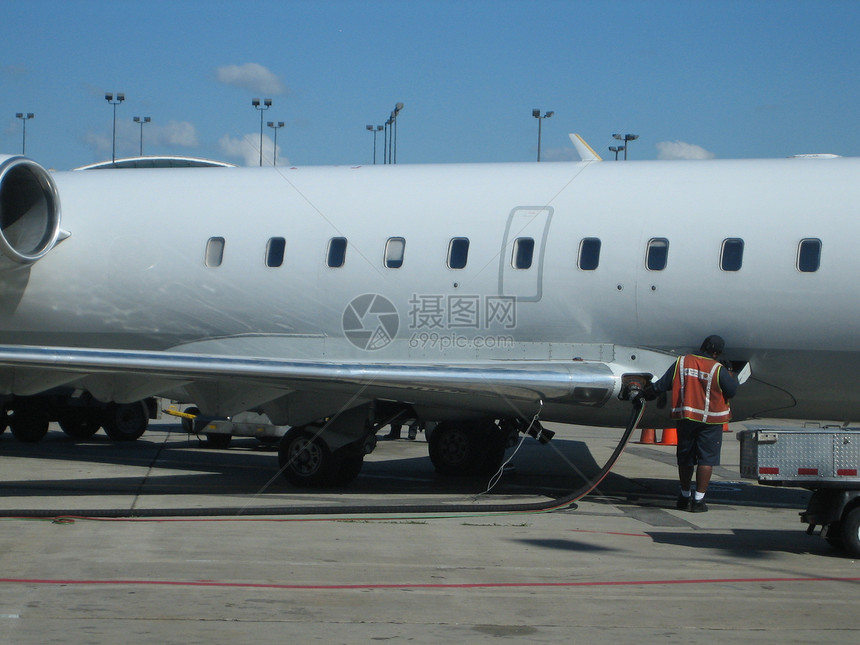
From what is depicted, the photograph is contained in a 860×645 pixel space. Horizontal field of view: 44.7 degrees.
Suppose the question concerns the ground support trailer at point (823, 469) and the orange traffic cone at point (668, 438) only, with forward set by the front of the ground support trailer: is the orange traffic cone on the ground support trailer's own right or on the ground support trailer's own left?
on the ground support trailer's own left

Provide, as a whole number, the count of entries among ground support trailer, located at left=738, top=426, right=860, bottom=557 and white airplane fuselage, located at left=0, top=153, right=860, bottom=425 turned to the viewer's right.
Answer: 2

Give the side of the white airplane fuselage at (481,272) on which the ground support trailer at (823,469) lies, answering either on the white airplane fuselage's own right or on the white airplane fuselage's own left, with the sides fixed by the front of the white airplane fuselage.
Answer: on the white airplane fuselage's own right

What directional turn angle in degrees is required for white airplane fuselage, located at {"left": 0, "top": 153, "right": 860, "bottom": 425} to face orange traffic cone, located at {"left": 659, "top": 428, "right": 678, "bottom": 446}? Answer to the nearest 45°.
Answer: approximately 45° to its left

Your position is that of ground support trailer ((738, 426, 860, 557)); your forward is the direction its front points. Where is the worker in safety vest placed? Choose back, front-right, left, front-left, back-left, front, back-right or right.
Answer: back-left

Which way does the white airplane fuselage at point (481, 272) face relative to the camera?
to the viewer's right

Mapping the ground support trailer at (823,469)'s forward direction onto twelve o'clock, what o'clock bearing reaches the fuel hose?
The fuel hose is roughly at 6 o'clock from the ground support trailer.

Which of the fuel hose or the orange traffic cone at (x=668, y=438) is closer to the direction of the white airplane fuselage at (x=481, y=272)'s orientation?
the orange traffic cone

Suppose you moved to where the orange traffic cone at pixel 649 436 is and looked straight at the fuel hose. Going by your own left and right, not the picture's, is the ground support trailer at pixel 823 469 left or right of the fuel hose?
left

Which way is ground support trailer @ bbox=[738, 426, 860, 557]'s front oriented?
to the viewer's right

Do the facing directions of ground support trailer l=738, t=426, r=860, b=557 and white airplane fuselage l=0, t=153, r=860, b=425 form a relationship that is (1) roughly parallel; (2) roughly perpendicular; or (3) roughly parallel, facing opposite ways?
roughly parallel

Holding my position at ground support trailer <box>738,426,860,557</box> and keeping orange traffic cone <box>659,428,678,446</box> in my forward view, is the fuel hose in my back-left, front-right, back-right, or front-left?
front-left
